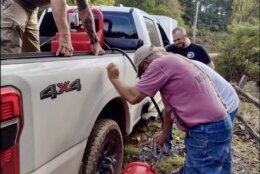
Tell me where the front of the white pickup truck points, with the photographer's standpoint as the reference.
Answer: facing away from the viewer and to the right of the viewer

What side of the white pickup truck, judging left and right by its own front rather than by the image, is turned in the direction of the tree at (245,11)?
front

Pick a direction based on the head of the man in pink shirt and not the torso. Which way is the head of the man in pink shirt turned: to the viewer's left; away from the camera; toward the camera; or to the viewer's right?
to the viewer's left

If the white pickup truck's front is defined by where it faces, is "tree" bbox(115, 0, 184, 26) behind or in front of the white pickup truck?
in front

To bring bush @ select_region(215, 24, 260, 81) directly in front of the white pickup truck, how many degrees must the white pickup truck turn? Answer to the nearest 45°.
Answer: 0° — it already faces it
